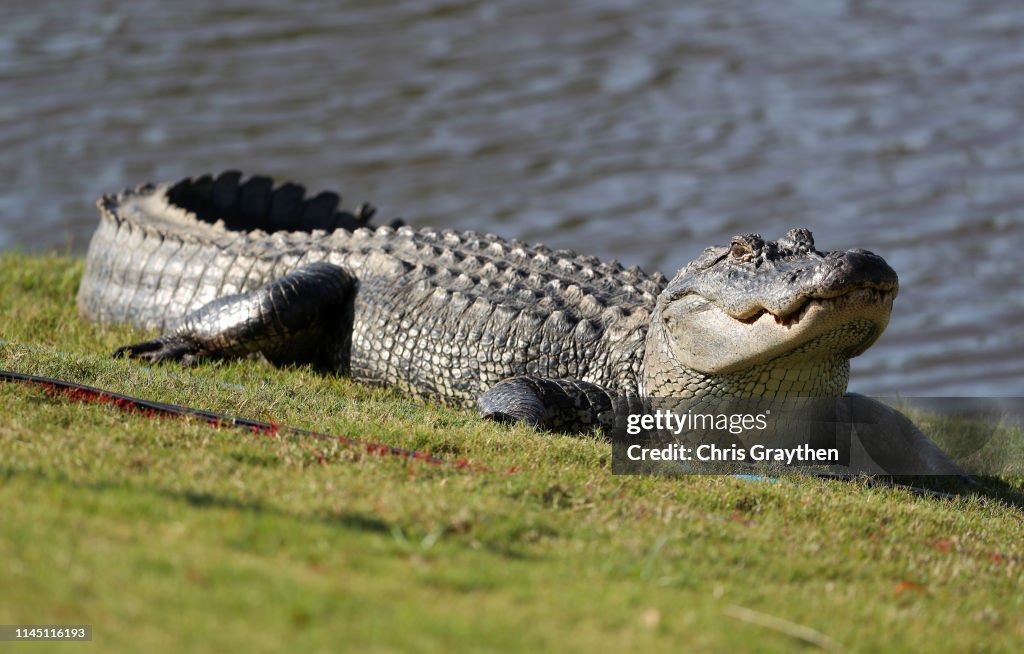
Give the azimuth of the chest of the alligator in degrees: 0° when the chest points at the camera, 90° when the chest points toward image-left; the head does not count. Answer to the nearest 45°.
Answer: approximately 315°
